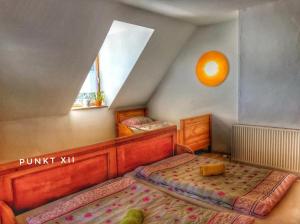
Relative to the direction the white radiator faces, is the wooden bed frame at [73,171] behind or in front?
in front

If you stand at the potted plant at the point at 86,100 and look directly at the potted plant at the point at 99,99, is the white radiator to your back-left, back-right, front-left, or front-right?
front-right

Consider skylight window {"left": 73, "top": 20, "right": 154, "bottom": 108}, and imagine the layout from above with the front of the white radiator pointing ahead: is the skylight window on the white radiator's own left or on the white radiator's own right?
on the white radiator's own right

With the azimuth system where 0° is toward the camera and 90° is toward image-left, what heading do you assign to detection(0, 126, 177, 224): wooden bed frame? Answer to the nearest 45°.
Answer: approximately 315°

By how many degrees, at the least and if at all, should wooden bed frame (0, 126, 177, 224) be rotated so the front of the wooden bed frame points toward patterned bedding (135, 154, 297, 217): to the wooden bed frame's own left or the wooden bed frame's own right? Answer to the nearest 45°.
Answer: approximately 45° to the wooden bed frame's own left

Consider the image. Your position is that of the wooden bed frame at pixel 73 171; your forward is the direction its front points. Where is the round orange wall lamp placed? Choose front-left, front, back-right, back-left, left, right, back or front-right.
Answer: left

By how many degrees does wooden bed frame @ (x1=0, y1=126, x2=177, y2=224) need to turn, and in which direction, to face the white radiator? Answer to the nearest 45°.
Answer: approximately 45° to its left

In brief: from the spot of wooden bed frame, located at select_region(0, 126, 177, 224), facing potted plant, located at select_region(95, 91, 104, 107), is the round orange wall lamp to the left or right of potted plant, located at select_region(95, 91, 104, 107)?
right

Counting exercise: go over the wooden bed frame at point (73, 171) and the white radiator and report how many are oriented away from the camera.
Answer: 0

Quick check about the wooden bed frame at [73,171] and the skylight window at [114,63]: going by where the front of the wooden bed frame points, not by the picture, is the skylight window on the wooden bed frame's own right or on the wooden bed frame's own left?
on the wooden bed frame's own left

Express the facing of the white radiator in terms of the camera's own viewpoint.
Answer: facing the viewer and to the left of the viewer

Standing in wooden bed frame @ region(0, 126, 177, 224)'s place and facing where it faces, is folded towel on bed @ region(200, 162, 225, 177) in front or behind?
in front

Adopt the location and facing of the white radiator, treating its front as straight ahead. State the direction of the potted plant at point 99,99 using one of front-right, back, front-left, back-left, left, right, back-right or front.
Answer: front-right
